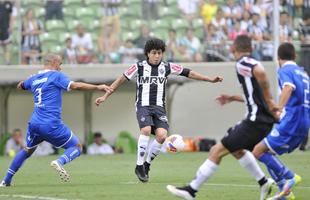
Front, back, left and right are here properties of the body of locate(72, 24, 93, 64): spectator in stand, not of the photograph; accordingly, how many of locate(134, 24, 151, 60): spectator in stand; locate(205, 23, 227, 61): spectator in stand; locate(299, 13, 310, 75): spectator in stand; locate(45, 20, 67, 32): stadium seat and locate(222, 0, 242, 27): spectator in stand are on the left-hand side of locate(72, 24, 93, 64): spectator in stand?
4

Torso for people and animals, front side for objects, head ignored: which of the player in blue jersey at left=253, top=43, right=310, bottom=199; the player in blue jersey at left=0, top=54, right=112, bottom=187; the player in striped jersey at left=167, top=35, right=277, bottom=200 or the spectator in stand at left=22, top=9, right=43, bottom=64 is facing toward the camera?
the spectator in stand

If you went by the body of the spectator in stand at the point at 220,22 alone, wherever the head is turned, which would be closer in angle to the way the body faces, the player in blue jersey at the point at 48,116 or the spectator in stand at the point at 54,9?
the player in blue jersey

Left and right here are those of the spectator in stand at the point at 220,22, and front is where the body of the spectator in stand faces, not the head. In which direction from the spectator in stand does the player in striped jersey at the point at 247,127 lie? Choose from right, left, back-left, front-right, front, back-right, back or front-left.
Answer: front

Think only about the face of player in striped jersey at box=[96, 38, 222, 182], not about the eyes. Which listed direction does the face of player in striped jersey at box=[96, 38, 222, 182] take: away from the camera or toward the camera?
toward the camera

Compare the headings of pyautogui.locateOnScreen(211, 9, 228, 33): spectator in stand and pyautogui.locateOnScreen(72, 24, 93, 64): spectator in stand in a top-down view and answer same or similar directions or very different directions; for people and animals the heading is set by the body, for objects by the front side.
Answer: same or similar directions

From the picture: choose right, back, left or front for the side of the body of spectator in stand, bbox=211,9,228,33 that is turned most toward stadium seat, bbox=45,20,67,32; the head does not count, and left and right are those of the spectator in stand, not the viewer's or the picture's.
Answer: right

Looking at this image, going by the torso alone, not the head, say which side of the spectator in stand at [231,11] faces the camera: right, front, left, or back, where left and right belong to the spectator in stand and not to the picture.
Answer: front

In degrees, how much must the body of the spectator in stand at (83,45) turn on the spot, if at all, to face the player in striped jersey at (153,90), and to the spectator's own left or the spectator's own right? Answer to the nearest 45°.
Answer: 0° — they already face them

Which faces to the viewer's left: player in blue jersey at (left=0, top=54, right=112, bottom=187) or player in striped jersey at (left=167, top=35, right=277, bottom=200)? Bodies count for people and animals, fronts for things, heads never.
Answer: the player in striped jersey

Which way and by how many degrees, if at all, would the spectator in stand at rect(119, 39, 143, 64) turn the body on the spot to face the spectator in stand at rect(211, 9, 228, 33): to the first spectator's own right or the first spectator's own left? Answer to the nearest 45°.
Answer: approximately 90° to the first spectator's own left

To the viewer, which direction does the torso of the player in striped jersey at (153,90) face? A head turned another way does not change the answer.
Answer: toward the camera

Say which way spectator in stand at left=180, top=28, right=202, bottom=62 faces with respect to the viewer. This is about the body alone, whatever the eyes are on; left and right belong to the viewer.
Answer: facing the viewer

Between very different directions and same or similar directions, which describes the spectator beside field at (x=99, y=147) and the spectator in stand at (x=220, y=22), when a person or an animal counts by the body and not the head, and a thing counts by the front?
same or similar directions

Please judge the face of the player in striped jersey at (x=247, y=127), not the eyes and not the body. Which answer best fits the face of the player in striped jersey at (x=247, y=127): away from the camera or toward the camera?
away from the camera
